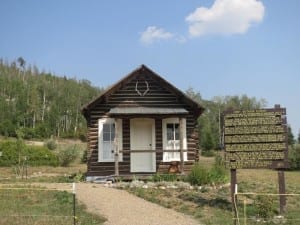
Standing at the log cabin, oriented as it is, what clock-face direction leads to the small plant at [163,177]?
The small plant is roughly at 11 o'clock from the log cabin.

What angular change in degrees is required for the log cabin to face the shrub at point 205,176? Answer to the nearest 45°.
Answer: approximately 45° to its left

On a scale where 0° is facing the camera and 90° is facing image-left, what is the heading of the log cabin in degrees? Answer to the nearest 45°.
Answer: approximately 0°

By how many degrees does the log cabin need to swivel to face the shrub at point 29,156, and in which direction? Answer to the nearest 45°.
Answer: approximately 135° to its right

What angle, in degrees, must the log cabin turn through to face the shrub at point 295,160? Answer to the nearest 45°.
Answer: approximately 135° to its left

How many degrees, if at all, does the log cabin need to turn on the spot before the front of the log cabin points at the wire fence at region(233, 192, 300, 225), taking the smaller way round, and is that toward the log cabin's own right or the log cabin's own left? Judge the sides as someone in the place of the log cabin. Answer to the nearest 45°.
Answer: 0° — it already faces it

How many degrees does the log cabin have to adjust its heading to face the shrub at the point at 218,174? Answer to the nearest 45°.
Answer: approximately 45° to its left

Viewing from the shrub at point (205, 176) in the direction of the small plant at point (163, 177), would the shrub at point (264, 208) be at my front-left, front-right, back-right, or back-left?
back-left

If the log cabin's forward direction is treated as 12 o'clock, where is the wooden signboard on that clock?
The wooden signboard is roughly at 11 o'clock from the log cabin.
